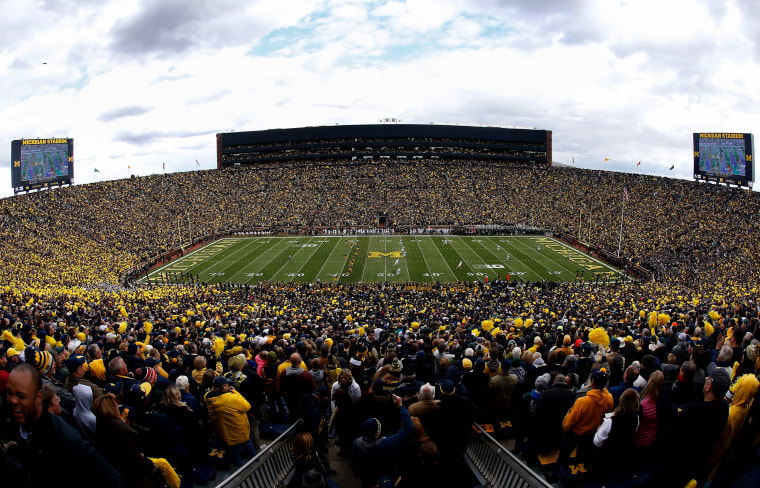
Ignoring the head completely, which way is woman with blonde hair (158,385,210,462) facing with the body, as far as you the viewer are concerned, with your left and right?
facing away from the viewer and to the right of the viewer

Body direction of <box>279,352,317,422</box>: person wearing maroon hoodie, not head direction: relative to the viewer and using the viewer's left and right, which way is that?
facing away from the viewer

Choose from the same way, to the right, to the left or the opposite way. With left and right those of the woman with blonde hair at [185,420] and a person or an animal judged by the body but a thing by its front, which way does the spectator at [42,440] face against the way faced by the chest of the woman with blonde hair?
the opposite way

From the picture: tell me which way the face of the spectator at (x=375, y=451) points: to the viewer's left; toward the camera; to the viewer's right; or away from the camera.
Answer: away from the camera

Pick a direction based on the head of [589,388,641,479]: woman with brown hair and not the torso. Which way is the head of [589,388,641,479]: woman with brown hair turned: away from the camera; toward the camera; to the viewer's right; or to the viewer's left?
away from the camera

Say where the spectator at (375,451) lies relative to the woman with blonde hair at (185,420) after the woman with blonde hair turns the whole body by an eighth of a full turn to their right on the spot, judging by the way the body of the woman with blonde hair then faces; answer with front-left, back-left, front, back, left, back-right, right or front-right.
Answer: front-right

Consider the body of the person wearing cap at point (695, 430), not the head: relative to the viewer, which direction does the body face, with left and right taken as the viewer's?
facing away from the viewer and to the left of the viewer

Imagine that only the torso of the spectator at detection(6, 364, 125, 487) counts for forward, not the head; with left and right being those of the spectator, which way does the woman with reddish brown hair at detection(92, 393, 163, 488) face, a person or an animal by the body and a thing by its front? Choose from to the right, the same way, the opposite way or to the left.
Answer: the opposite way

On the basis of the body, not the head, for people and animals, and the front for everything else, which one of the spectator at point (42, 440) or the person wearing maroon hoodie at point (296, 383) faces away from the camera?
the person wearing maroon hoodie
